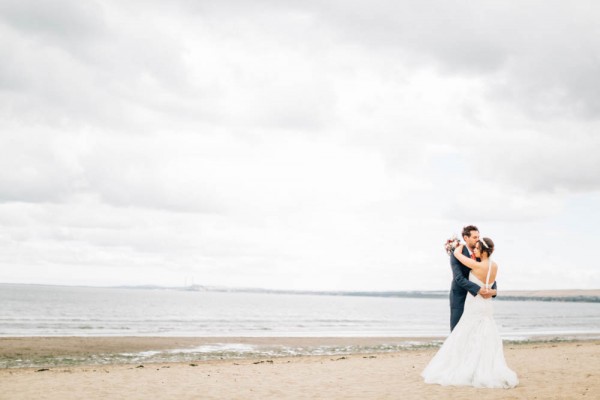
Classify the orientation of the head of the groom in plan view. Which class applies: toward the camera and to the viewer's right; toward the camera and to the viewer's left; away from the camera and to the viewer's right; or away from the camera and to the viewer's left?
toward the camera and to the viewer's right

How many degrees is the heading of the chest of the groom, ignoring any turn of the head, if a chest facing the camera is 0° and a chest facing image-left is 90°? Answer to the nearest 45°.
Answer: approximately 315°

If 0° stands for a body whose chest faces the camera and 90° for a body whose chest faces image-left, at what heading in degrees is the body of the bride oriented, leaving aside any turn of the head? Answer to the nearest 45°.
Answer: approximately 135°

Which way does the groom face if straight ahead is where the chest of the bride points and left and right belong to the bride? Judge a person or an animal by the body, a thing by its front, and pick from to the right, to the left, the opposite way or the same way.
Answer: the opposite way
